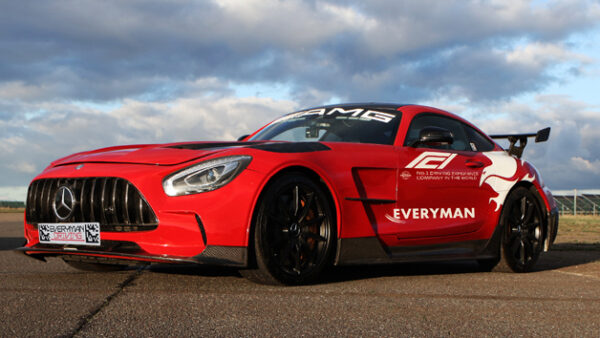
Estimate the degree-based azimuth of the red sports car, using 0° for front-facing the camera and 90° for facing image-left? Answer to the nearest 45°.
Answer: approximately 45°
